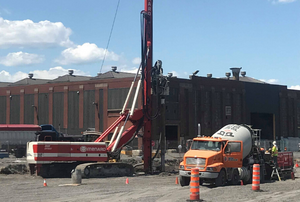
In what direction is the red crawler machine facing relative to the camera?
to the viewer's right

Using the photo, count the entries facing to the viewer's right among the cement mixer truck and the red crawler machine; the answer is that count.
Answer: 1

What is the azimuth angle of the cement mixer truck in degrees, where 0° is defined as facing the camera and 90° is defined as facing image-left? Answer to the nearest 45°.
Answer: approximately 45°

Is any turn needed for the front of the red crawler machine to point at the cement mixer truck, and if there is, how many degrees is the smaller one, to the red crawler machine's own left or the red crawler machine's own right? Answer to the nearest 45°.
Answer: approximately 45° to the red crawler machine's own right

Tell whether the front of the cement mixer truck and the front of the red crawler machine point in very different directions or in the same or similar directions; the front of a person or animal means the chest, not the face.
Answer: very different directions

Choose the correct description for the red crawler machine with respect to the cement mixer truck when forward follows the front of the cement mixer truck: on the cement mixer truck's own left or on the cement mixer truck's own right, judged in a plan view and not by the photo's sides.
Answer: on the cement mixer truck's own right
